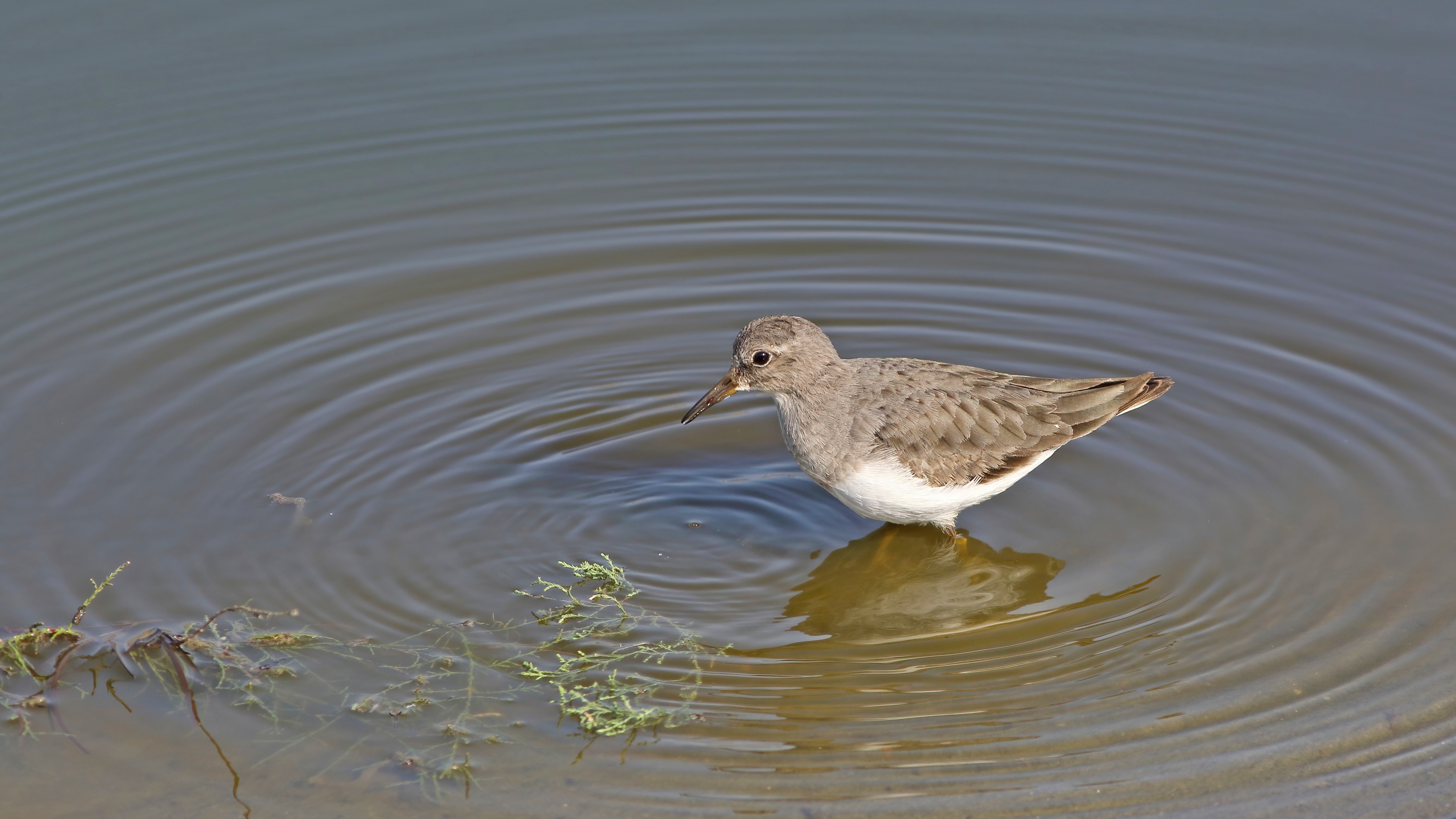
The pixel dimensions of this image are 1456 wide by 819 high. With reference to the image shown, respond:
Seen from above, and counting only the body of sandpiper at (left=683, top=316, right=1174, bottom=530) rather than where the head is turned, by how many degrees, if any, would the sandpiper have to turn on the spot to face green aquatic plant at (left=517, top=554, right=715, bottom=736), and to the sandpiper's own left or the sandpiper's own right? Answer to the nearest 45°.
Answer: approximately 45° to the sandpiper's own left

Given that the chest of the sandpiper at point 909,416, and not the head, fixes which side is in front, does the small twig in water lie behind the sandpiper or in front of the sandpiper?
in front

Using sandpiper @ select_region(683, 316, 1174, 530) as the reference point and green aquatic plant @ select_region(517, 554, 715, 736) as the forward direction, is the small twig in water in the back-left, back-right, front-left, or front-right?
front-right

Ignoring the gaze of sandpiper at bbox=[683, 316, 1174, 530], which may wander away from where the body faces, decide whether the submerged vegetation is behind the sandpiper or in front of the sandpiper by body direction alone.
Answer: in front

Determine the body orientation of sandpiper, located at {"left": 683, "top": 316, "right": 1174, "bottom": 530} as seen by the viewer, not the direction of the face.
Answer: to the viewer's left
